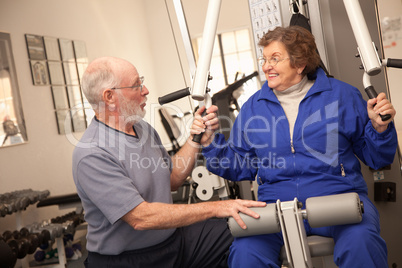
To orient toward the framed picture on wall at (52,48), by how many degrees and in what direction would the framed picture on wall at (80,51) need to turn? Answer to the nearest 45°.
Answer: approximately 90° to its right

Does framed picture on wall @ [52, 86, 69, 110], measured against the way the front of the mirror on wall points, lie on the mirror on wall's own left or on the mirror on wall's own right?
on the mirror on wall's own left

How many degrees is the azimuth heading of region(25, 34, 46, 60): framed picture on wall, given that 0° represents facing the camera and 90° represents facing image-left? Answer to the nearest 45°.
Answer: approximately 315°

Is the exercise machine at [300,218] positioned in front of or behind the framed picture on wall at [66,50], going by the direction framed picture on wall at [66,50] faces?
in front

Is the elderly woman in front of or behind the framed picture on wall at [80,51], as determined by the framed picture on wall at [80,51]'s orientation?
in front

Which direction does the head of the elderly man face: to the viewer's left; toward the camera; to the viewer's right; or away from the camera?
to the viewer's right

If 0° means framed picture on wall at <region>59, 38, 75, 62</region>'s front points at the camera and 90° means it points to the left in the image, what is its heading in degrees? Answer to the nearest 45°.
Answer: approximately 315°

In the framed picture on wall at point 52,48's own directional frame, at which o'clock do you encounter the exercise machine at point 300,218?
The exercise machine is roughly at 1 o'clock from the framed picture on wall.
